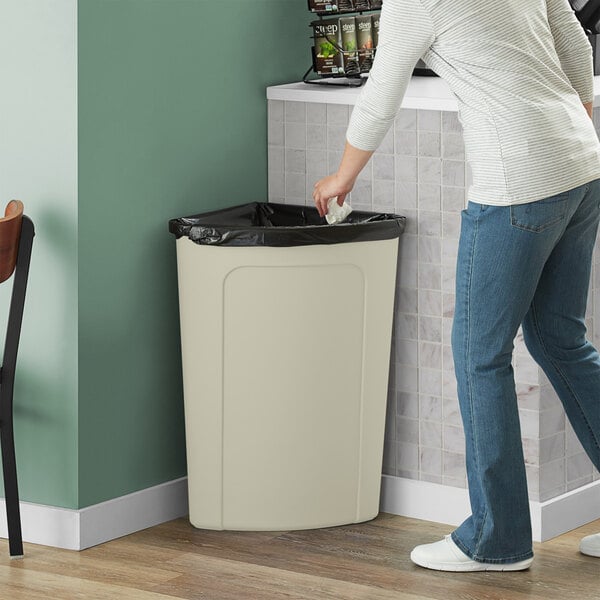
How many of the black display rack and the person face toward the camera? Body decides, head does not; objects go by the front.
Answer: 1

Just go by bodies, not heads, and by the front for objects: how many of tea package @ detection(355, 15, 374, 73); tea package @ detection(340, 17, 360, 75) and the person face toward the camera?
2

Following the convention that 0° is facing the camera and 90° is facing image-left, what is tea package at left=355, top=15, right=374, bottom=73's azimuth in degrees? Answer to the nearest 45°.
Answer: approximately 0°

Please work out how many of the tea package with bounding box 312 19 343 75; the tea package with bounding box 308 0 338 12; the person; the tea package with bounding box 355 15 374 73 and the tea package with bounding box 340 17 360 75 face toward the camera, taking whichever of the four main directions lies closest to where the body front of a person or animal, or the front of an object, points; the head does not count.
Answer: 4

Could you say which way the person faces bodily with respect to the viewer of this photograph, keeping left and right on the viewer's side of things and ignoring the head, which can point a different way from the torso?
facing away from the viewer and to the left of the viewer
